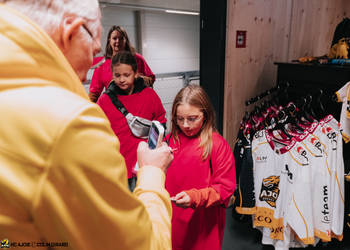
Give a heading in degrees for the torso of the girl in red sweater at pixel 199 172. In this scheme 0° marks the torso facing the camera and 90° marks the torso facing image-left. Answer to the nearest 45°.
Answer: approximately 45°

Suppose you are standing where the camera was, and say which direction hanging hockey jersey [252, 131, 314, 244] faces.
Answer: facing the viewer and to the left of the viewer

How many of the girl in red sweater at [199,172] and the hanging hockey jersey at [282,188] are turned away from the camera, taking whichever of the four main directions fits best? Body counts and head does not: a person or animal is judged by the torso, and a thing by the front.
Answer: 0

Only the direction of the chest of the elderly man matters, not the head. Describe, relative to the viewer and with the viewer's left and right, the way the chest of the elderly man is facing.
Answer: facing away from the viewer and to the right of the viewer

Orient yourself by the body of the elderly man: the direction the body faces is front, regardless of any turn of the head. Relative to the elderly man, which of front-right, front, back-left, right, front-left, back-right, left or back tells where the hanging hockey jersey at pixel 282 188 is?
front

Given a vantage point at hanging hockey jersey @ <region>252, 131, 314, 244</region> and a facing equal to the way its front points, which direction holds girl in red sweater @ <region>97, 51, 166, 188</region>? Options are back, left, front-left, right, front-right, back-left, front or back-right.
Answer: front-right

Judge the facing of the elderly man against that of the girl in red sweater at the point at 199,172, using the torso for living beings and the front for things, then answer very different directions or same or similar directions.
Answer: very different directions

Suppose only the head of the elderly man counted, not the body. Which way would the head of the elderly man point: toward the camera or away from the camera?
away from the camera

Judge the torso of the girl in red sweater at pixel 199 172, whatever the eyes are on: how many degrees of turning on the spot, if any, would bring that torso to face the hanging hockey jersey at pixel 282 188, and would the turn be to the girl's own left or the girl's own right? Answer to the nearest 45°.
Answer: approximately 180°

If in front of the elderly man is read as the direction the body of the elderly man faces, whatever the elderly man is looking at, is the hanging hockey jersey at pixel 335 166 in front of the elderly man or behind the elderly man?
in front

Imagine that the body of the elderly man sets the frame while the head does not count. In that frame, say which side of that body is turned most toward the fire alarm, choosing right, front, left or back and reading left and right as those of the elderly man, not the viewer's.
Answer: front
